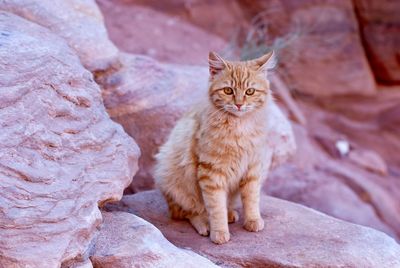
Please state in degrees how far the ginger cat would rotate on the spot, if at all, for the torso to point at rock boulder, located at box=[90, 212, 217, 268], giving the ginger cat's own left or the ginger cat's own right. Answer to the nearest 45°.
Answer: approximately 90° to the ginger cat's own right

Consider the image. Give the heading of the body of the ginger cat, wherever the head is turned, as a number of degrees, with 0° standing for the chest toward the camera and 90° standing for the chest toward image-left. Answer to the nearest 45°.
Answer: approximately 315°

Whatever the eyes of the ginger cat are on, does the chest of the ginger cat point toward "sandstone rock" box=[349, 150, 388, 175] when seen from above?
no
